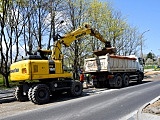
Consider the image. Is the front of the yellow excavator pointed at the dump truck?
yes

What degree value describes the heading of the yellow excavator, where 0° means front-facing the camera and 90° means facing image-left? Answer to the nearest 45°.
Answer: approximately 225°

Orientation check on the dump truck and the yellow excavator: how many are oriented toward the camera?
0

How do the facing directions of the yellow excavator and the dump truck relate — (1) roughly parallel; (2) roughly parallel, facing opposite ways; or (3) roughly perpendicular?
roughly parallel

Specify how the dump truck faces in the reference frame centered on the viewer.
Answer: facing away from the viewer and to the right of the viewer

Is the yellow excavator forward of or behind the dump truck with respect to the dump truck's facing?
behind
